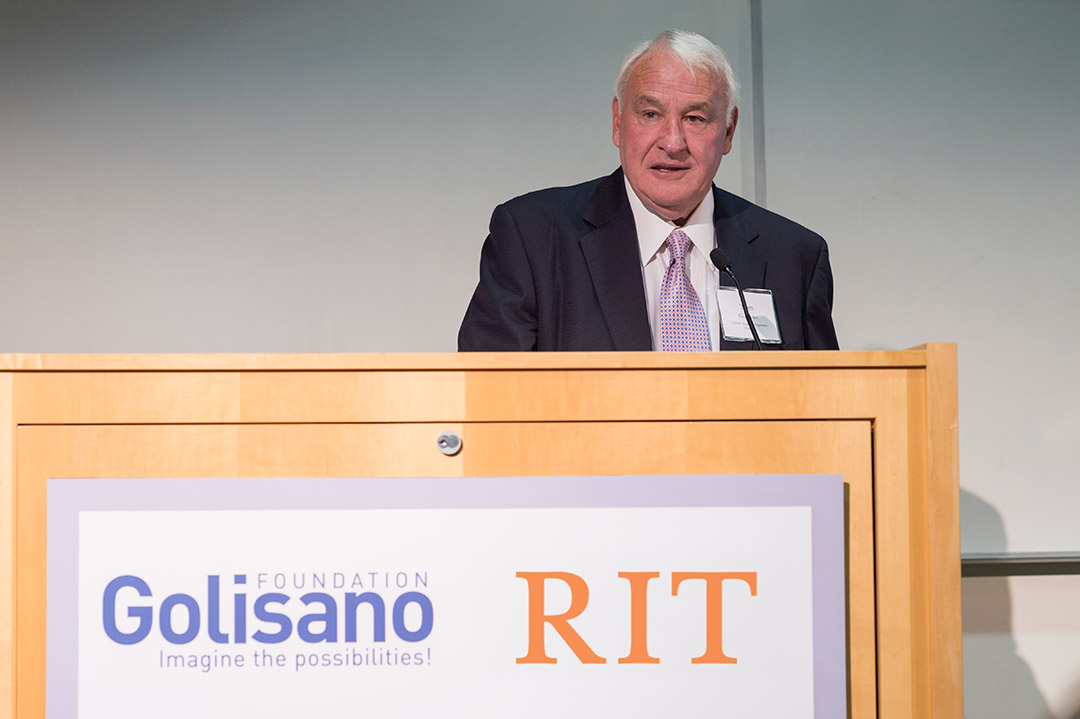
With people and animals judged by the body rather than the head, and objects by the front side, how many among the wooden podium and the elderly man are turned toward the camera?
2

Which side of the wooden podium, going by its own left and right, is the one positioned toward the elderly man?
back

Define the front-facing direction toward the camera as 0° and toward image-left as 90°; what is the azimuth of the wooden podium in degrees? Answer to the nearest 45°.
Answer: approximately 0°

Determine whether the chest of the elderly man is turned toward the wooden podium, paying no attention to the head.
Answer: yes
